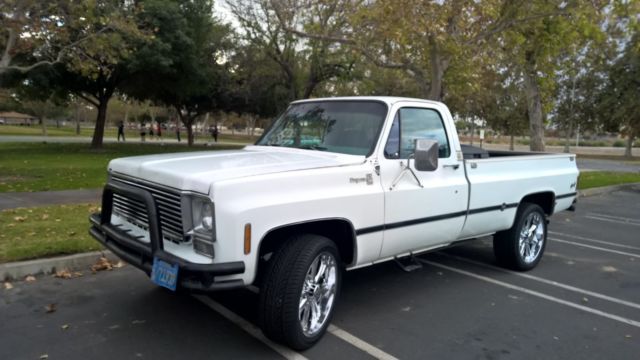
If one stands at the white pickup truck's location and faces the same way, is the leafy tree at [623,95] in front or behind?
behind

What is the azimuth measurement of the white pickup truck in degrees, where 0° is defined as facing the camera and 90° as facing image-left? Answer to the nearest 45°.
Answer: approximately 45°

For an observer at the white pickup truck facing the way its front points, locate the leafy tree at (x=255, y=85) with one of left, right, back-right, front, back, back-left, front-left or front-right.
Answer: back-right

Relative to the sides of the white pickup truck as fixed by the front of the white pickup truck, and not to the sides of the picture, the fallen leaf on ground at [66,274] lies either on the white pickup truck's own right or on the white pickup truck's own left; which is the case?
on the white pickup truck's own right

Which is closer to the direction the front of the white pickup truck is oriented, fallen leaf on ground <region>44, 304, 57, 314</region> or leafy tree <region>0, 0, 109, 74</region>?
the fallen leaf on ground

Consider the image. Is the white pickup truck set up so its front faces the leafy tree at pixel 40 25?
no

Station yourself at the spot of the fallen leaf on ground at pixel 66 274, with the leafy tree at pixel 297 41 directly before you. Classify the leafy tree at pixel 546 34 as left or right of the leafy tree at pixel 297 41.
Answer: right

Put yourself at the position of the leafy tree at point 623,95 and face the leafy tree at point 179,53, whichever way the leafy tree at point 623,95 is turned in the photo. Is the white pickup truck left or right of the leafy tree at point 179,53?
left

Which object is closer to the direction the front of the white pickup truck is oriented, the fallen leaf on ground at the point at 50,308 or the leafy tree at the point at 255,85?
the fallen leaf on ground

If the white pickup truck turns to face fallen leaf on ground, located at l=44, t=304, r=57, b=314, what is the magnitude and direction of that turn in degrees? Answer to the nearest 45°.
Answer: approximately 45° to its right

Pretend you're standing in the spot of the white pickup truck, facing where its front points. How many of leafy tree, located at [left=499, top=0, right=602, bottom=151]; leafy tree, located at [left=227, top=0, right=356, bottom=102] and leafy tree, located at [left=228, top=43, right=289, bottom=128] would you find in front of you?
0

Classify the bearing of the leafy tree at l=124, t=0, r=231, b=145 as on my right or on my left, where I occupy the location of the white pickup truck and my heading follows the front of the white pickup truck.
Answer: on my right

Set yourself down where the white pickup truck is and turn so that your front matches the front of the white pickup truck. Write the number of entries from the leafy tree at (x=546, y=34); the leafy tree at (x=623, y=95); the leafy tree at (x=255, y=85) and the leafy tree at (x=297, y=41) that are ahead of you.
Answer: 0

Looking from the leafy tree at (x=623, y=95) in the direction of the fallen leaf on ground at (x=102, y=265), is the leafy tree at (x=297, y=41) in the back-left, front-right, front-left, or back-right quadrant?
front-right

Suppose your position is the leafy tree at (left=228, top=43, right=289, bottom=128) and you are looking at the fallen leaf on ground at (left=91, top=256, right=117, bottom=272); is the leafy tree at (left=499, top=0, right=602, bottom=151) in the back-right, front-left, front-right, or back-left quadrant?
front-left

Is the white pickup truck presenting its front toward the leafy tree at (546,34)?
no

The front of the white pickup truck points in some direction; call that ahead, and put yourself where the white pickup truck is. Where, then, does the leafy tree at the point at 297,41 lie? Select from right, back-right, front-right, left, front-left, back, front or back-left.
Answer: back-right
